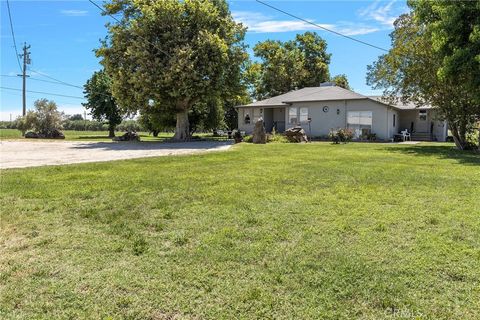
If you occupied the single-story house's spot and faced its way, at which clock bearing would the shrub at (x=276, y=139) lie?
The shrub is roughly at 1 o'clock from the single-story house.

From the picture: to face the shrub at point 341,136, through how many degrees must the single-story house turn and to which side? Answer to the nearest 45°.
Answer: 0° — it already faces it

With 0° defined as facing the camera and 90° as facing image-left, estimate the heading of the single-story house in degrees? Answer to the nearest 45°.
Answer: approximately 0°

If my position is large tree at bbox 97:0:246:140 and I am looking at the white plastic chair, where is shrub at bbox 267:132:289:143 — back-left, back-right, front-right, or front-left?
front-right

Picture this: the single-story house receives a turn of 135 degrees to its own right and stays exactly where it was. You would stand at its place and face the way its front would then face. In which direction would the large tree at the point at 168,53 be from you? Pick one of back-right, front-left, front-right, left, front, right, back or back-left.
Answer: left

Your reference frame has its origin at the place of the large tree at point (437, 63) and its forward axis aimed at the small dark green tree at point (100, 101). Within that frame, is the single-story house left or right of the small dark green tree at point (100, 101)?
right

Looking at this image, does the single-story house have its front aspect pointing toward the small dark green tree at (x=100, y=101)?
no
